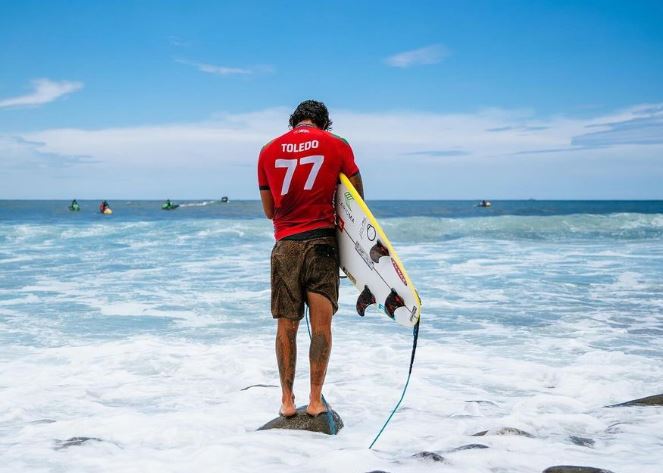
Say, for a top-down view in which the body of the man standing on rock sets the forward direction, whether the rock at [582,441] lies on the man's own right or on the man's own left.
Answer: on the man's own right

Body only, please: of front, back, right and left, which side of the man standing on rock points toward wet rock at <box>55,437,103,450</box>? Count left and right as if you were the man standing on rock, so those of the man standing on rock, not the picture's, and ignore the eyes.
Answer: left

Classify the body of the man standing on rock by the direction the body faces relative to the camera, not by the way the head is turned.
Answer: away from the camera

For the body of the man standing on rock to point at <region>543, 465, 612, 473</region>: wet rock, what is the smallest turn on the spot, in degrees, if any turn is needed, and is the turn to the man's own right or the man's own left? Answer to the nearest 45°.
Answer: approximately 135° to the man's own right

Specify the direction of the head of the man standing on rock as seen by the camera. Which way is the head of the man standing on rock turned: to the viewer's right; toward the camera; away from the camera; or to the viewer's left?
away from the camera

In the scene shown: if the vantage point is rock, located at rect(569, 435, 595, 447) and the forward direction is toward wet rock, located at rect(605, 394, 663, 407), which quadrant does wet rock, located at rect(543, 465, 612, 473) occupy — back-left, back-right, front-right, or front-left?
back-right
